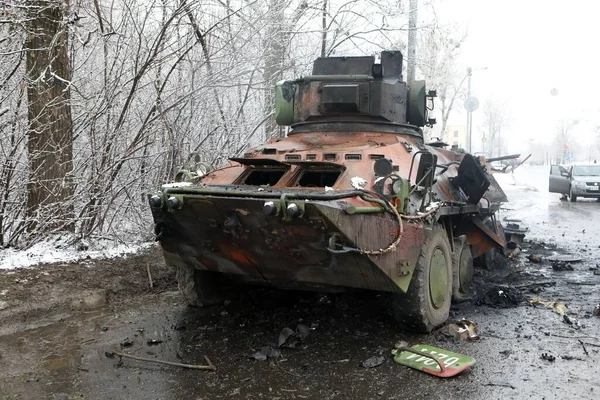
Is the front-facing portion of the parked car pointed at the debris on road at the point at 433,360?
yes

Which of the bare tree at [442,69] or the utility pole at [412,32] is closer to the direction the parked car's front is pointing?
the utility pole

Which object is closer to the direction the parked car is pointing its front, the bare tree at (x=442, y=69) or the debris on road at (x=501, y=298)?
the debris on road

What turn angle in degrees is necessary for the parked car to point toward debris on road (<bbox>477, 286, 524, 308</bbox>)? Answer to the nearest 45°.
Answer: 0° — it already faces it

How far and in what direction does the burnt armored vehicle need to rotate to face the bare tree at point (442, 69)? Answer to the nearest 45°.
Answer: approximately 135° to its right

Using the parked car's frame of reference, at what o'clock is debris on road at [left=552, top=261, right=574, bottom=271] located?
The debris on road is roughly at 12 o'clock from the parked car.

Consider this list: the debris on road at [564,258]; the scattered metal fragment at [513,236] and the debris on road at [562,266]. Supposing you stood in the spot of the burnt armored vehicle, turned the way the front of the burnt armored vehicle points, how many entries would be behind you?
3

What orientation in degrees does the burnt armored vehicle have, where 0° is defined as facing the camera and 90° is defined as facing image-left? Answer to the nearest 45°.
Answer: approximately 45°
